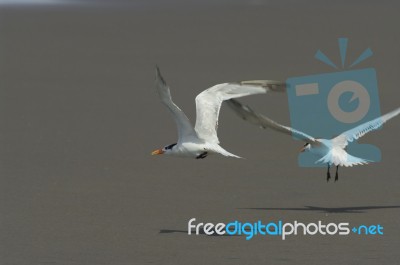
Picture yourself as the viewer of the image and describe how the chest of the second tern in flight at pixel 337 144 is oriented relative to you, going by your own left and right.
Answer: facing away from the viewer and to the left of the viewer

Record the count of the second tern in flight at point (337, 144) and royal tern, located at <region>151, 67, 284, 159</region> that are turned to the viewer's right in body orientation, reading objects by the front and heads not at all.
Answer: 0

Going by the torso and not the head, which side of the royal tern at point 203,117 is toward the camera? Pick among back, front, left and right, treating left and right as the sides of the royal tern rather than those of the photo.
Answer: left
